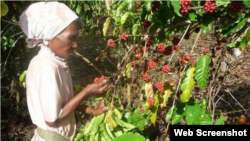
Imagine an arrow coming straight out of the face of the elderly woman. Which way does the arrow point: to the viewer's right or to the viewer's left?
to the viewer's right

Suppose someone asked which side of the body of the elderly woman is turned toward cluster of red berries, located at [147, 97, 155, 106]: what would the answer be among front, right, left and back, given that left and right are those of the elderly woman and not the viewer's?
front

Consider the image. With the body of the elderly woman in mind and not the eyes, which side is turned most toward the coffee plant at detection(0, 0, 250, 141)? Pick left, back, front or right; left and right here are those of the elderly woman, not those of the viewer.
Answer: front

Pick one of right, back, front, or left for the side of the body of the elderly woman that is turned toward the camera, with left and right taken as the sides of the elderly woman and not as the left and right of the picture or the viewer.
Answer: right
